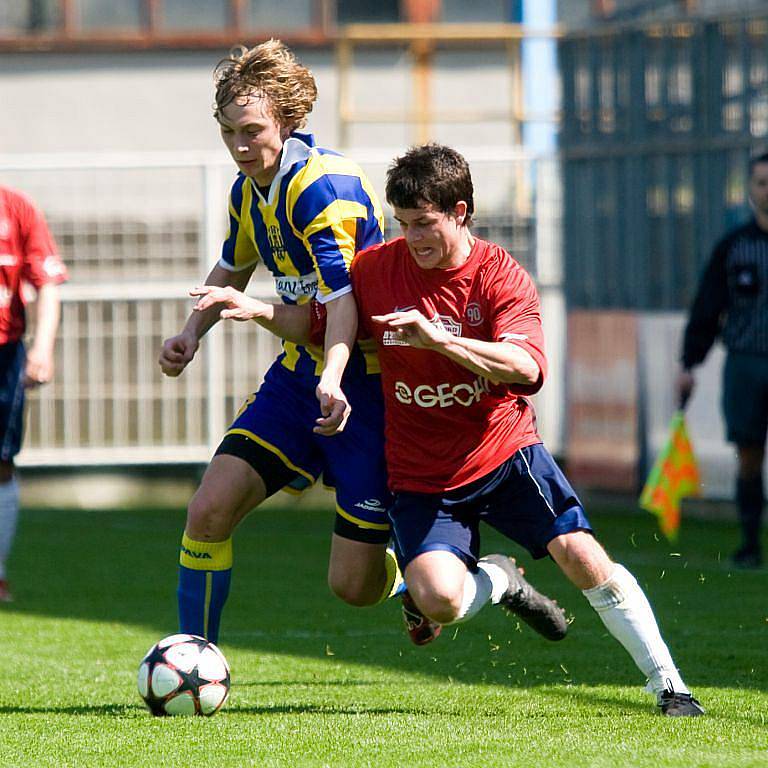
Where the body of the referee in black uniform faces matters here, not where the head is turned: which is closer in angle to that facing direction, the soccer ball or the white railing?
the soccer ball

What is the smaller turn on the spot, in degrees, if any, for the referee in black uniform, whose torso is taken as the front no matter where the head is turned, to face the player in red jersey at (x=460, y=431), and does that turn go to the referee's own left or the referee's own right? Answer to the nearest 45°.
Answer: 0° — they already face them

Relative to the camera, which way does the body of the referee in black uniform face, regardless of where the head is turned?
toward the camera

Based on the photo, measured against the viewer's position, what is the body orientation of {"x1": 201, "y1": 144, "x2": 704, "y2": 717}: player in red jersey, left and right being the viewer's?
facing the viewer and to the left of the viewer

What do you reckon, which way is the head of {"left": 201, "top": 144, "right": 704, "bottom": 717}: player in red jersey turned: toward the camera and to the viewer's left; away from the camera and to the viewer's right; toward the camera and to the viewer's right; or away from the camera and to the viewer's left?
toward the camera and to the viewer's left

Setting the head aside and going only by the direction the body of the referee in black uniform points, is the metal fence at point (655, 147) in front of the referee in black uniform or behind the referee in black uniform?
behind

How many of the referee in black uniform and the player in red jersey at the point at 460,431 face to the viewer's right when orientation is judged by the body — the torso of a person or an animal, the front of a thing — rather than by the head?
0

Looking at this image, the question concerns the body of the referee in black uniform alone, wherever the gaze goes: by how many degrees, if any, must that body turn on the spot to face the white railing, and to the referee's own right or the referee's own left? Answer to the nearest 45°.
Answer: approximately 135° to the referee's own right

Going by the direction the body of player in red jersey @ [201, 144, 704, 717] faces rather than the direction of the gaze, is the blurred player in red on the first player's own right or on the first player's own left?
on the first player's own right

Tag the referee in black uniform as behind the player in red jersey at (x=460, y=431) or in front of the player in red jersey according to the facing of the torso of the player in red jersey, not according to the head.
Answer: behind
